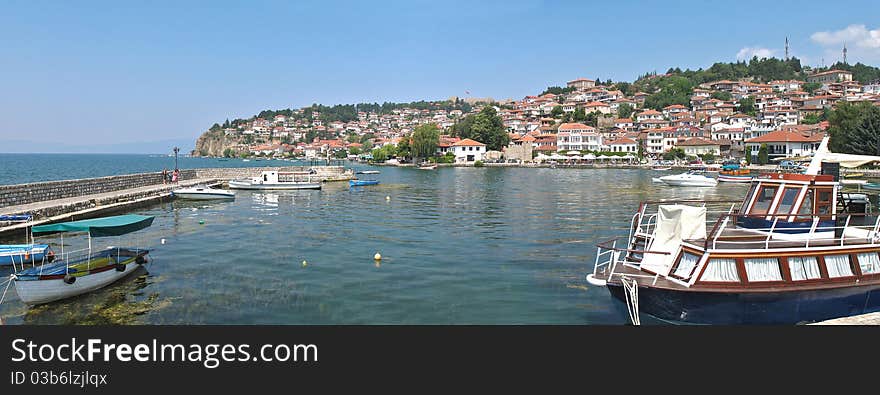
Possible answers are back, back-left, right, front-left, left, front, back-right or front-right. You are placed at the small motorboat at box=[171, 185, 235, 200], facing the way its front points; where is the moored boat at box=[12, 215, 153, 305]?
left

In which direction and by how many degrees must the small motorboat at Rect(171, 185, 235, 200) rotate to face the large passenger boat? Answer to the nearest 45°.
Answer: approximately 90° to its left

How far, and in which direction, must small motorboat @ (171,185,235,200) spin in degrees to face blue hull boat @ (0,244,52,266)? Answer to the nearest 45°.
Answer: approximately 90° to its left

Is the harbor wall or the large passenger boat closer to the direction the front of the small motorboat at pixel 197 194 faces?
the harbor wall

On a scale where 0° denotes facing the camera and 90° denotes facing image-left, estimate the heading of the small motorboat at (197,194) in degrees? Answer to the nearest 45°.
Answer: approximately 90°
